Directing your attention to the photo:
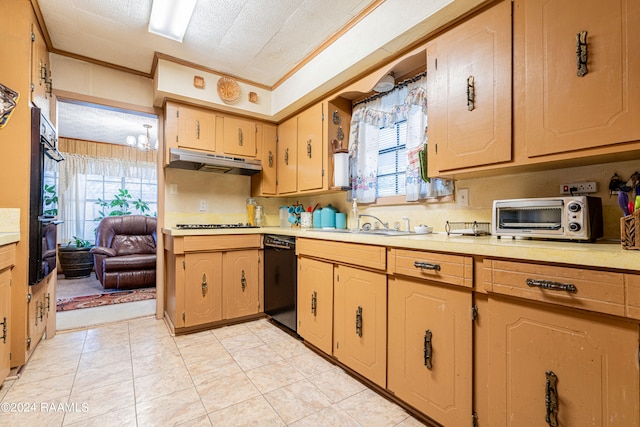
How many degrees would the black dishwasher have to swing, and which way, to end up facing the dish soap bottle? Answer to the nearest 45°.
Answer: approximately 135° to its left

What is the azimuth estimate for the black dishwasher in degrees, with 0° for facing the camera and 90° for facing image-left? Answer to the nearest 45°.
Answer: approximately 45°

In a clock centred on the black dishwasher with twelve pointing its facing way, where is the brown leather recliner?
The brown leather recliner is roughly at 3 o'clock from the black dishwasher.

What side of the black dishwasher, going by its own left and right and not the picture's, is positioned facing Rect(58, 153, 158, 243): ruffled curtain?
right

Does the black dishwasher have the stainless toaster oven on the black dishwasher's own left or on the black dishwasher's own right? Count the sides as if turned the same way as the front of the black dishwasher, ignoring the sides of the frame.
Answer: on the black dishwasher's own left

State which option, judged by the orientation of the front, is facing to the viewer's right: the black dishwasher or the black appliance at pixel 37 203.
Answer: the black appliance

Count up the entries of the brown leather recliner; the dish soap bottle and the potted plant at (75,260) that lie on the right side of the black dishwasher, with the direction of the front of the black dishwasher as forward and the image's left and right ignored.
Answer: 2

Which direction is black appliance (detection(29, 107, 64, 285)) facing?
to the viewer's right

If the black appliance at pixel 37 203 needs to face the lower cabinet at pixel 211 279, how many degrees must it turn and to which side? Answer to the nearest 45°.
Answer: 0° — it already faces it

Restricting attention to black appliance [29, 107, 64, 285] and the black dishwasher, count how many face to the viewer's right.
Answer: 1

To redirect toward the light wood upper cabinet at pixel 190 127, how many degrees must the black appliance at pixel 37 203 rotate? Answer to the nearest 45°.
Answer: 0° — it already faces it

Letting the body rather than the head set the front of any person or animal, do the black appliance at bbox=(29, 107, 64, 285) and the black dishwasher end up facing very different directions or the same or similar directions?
very different directions
